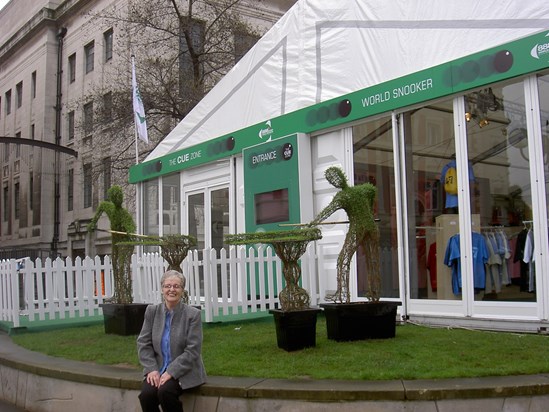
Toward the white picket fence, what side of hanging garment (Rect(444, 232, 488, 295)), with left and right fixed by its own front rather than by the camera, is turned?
right

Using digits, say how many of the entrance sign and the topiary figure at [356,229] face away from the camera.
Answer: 0

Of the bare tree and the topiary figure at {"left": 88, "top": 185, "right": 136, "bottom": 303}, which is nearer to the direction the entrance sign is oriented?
the topiary figure

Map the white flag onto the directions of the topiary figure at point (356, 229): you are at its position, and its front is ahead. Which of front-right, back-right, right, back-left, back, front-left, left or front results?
right

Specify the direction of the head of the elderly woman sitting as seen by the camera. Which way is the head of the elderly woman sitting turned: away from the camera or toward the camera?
toward the camera

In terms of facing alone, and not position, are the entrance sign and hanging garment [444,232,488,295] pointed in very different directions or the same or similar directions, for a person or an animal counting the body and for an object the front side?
same or similar directions

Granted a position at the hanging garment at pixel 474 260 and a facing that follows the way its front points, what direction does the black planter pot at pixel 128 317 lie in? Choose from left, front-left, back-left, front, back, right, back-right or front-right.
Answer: right

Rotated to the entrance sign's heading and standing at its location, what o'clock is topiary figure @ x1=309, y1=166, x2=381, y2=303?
The topiary figure is roughly at 10 o'clock from the entrance sign.

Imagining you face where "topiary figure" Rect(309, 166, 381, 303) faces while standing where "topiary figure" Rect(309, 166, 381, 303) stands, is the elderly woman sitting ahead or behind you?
ahead

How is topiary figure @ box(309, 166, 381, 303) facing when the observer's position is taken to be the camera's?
facing the viewer and to the left of the viewer

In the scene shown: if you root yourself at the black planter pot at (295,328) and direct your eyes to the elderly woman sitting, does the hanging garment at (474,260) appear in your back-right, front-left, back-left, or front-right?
back-left

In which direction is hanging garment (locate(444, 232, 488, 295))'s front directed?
toward the camera

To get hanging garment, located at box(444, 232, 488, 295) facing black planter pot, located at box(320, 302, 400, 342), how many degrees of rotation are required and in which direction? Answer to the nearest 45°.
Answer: approximately 45° to its right

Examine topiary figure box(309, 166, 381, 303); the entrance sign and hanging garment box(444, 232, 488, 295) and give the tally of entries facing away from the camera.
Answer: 0

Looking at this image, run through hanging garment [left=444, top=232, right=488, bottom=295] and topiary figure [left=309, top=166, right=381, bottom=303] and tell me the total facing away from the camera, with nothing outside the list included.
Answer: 0
